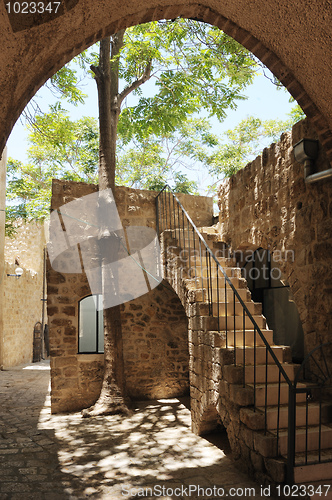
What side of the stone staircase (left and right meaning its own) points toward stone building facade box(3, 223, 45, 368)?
back

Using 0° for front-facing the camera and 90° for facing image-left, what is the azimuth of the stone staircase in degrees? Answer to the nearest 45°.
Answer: approximately 315°
